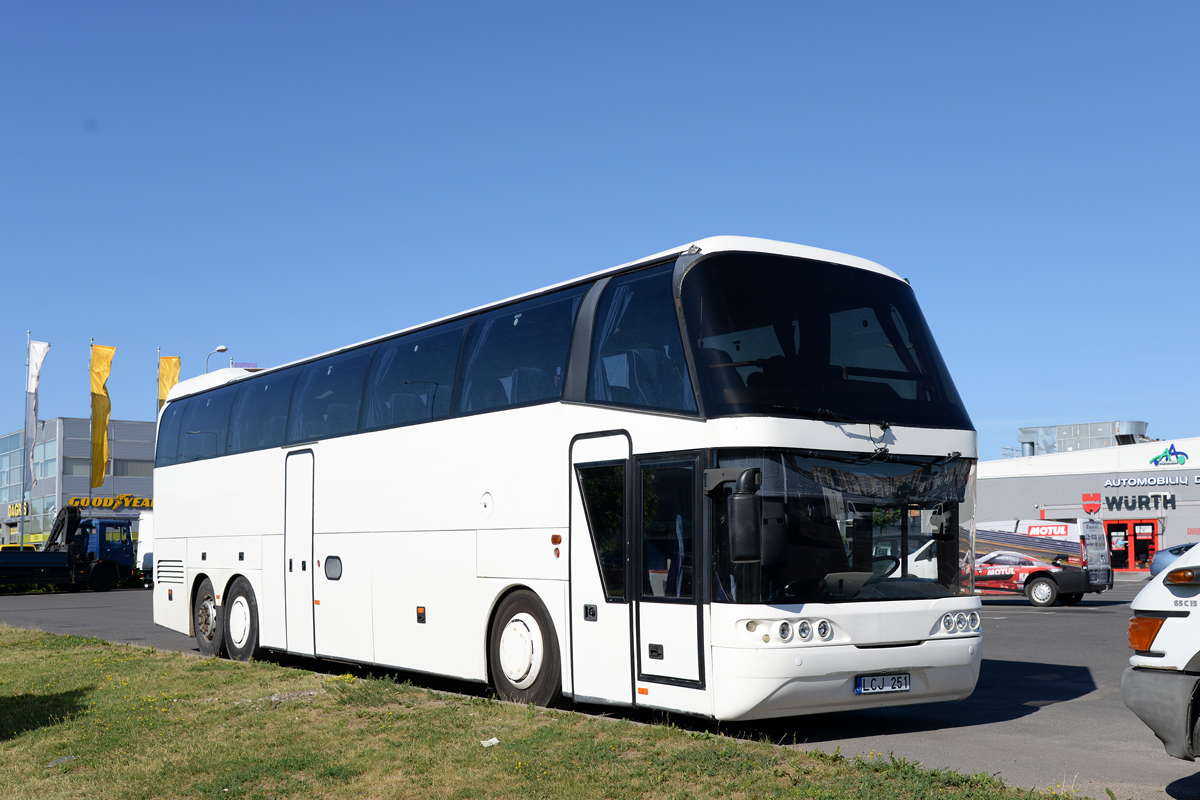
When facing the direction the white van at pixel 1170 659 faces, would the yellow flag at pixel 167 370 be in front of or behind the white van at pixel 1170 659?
in front

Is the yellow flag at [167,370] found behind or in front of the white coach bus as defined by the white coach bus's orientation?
behind

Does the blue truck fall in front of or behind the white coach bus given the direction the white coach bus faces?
behind

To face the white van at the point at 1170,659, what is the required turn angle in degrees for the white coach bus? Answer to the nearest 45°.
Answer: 0° — it already faces it

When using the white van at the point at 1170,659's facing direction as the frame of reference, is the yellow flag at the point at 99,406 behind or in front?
in front

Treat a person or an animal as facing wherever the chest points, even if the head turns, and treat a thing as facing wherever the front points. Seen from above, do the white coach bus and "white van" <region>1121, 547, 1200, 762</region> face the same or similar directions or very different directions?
very different directions

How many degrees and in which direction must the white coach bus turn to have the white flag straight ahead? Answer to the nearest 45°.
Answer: approximately 180°

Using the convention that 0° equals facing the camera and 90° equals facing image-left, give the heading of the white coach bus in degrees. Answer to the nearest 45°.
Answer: approximately 315°
